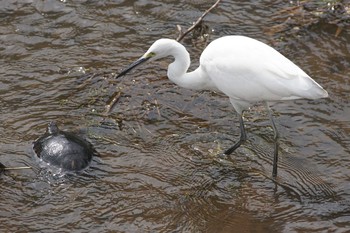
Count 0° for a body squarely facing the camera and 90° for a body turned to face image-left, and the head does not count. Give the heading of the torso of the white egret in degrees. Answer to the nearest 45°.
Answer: approximately 90°

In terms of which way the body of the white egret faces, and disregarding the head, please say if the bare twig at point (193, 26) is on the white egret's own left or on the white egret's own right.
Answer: on the white egret's own right
